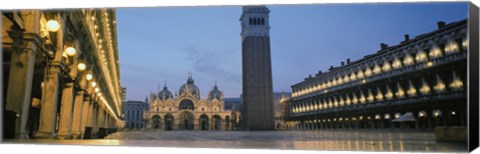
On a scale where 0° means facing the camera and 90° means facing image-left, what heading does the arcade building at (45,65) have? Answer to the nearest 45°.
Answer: approximately 315°

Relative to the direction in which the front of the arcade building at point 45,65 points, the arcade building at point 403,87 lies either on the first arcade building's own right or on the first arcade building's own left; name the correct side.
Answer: on the first arcade building's own left

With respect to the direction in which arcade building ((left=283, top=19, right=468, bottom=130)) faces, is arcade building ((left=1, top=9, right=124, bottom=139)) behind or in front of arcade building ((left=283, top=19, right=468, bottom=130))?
in front

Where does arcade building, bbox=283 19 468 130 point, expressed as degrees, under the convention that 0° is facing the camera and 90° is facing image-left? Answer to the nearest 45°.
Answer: approximately 45°

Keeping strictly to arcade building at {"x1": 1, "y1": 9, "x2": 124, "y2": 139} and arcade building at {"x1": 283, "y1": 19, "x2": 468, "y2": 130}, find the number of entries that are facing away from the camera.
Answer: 0
